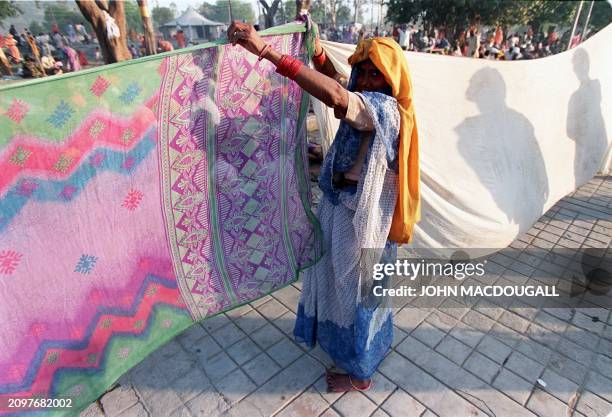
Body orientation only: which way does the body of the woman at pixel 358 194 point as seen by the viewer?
to the viewer's left
